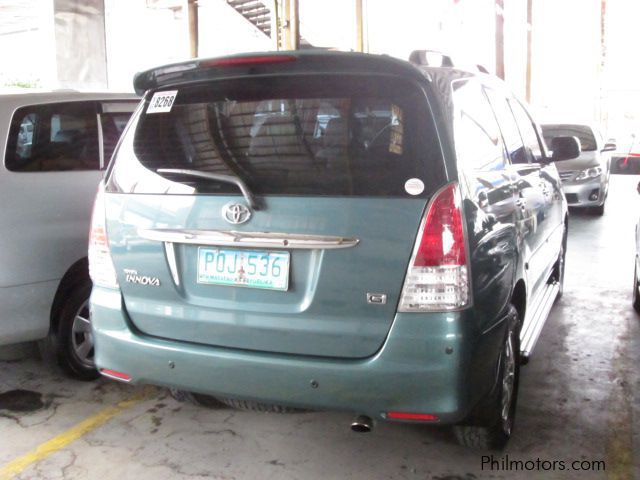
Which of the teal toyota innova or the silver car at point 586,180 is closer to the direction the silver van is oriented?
the silver car

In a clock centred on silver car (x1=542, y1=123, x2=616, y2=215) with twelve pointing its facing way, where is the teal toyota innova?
The teal toyota innova is roughly at 12 o'clock from the silver car.

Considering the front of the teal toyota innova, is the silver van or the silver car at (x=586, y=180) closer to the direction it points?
the silver car

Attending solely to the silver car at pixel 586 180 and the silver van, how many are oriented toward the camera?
1

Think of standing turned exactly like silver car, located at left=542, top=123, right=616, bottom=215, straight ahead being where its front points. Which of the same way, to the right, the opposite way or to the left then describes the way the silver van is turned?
the opposite way

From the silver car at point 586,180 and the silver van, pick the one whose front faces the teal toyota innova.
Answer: the silver car

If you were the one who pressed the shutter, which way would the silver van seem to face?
facing away from the viewer and to the right of the viewer

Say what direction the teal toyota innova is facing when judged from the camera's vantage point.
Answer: facing away from the viewer and to the right of the viewer
